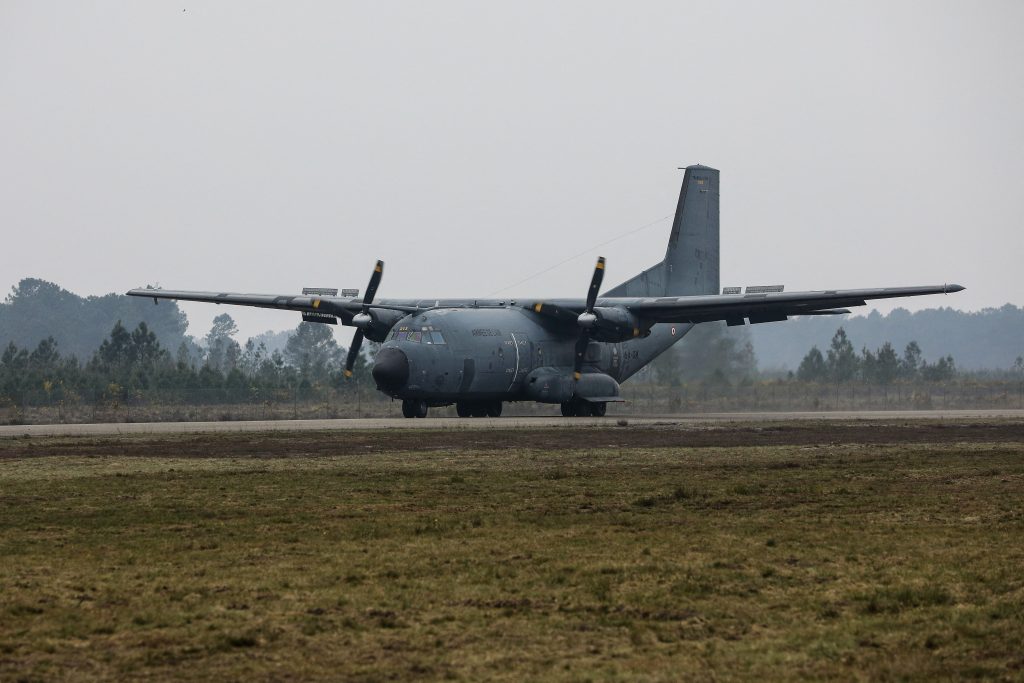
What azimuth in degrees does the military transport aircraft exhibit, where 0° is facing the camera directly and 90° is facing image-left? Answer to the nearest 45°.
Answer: approximately 45°
